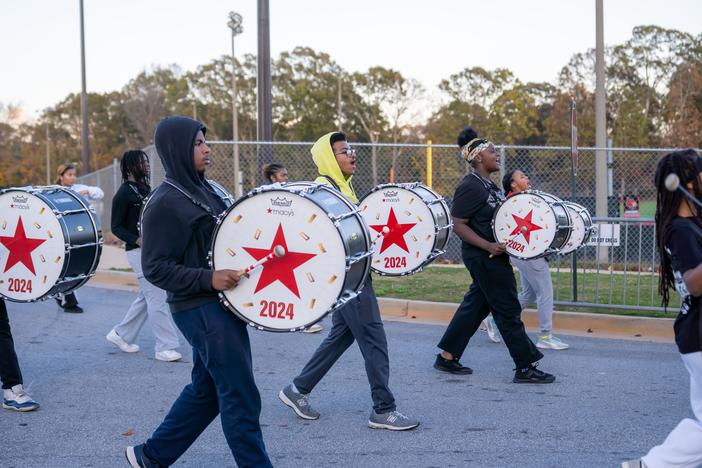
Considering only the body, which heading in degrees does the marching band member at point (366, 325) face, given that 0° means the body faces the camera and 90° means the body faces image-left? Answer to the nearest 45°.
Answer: approximately 270°

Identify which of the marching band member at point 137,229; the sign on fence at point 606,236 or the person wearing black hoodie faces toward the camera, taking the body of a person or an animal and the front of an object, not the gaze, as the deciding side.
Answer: the sign on fence

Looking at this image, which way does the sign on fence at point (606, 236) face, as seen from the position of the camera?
facing the viewer

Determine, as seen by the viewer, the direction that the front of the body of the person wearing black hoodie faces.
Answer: to the viewer's right

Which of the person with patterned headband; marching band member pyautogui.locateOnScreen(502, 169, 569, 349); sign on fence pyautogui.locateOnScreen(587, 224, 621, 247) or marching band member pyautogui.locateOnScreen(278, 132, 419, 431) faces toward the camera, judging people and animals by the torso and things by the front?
the sign on fence

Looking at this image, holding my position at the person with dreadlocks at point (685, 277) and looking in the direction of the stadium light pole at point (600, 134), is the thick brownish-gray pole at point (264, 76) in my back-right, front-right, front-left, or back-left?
front-left

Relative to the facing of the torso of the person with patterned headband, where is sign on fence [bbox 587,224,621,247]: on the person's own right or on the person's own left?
on the person's own left

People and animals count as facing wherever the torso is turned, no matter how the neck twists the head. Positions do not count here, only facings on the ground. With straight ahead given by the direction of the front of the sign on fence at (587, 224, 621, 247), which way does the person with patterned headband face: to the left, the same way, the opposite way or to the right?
to the left

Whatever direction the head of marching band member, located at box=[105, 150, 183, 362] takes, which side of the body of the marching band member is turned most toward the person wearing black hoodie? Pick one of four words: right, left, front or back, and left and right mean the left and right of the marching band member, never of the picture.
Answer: right

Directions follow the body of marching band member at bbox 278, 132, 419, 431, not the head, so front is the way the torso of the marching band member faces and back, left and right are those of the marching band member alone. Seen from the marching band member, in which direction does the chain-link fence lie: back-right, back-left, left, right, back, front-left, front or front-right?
left

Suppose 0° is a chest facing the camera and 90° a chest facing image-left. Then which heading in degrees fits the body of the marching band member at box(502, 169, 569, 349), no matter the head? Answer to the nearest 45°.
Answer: approximately 270°
